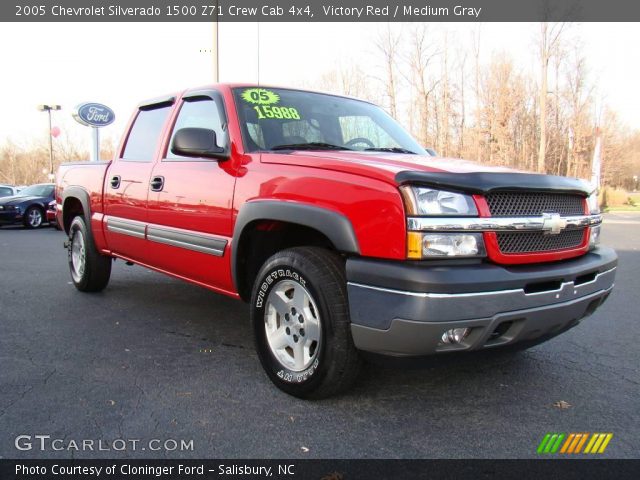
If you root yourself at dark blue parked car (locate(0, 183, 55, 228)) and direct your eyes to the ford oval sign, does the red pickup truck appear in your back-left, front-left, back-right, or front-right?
back-right

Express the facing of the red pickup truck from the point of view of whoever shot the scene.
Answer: facing the viewer and to the right of the viewer

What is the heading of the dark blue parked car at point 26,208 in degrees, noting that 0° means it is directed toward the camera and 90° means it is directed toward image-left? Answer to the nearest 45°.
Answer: approximately 45°

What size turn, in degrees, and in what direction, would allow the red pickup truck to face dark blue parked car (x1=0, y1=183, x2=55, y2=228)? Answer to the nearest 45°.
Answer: approximately 180°

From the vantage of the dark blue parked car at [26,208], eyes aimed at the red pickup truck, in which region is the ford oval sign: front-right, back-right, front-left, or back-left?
back-left

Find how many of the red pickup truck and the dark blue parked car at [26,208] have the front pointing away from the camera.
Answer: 0

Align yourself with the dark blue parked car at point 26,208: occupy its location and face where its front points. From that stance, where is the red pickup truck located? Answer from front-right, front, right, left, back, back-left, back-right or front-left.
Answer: front-left

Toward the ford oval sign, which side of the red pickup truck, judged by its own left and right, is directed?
back
